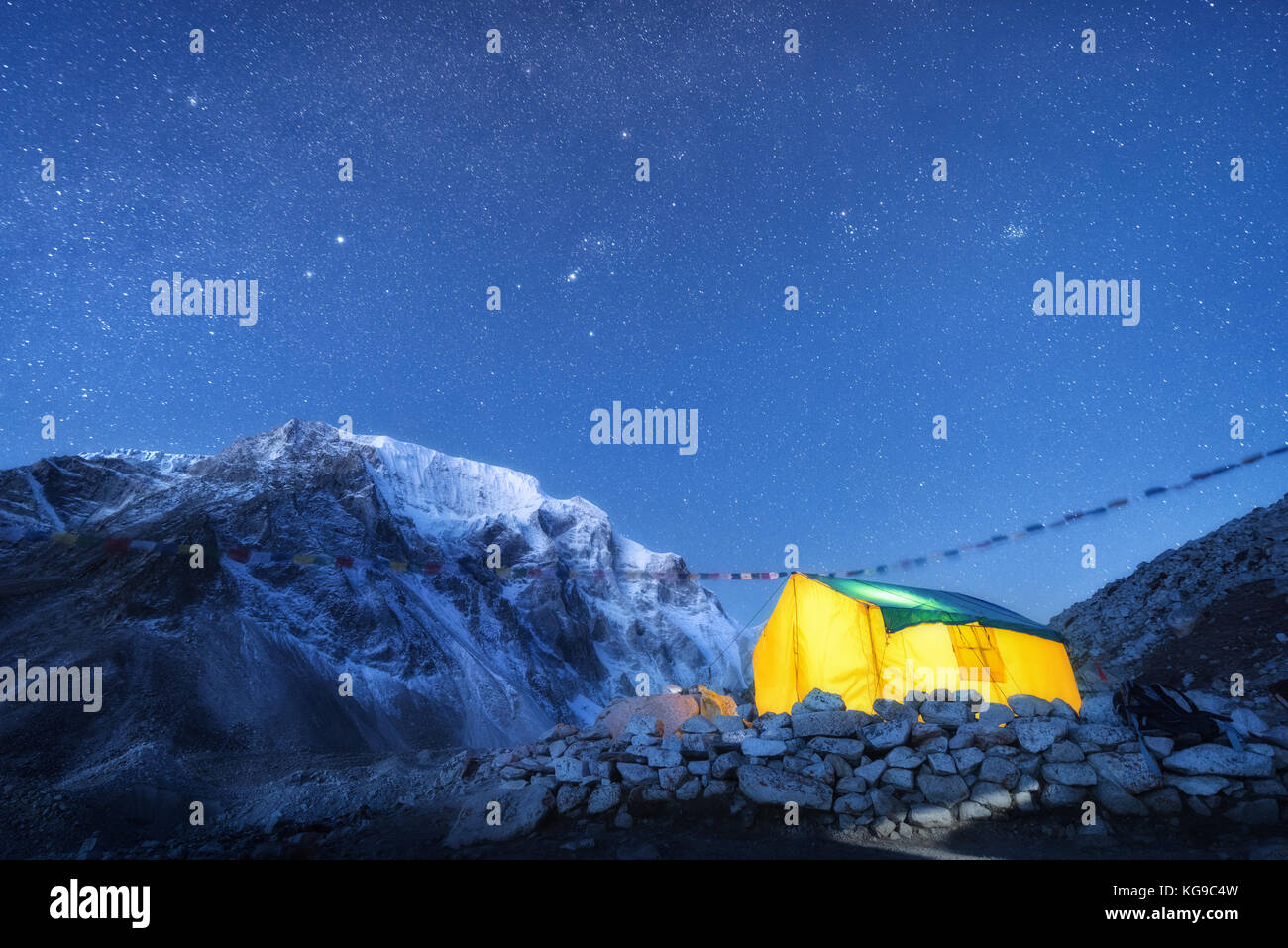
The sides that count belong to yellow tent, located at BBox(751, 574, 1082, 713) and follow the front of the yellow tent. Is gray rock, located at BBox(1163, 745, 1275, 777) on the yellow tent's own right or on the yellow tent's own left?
on the yellow tent's own left

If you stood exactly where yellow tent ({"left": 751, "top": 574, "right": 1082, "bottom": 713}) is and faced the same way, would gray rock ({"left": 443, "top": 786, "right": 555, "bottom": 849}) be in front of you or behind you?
in front

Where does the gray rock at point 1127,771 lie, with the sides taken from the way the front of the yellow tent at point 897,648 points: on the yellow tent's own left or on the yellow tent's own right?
on the yellow tent's own left

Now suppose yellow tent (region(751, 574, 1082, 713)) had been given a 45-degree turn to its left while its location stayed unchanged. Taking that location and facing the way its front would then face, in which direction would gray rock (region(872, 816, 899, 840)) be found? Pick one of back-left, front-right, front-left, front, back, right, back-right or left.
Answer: front

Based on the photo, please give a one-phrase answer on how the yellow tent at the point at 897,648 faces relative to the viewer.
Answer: facing the viewer and to the left of the viewer

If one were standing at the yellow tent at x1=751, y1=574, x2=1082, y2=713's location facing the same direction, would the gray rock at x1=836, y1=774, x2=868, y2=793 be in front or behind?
in front

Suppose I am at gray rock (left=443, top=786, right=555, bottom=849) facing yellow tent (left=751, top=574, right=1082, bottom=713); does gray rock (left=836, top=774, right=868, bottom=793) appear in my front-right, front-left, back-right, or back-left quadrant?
front-right
